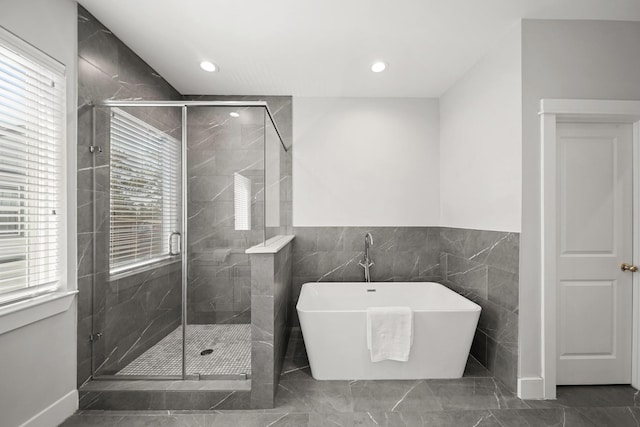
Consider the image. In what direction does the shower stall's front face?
toward the camera

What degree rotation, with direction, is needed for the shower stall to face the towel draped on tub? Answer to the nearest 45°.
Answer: approximately 90° to its left

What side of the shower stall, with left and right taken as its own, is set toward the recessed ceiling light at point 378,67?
left

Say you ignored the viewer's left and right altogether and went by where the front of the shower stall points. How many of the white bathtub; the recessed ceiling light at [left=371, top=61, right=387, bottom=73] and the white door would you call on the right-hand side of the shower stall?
0

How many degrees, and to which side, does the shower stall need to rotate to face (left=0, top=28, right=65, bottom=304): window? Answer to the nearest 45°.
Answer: approximately 90° to its right

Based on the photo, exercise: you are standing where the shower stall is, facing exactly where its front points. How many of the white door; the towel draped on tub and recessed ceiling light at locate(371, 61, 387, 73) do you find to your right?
0

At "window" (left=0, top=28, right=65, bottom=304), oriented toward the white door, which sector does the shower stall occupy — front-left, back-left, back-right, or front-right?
front-left

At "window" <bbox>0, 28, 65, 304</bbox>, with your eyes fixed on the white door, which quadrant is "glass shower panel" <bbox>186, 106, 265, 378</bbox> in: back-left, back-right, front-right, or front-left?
front-left

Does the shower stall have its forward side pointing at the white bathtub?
no

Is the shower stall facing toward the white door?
no
